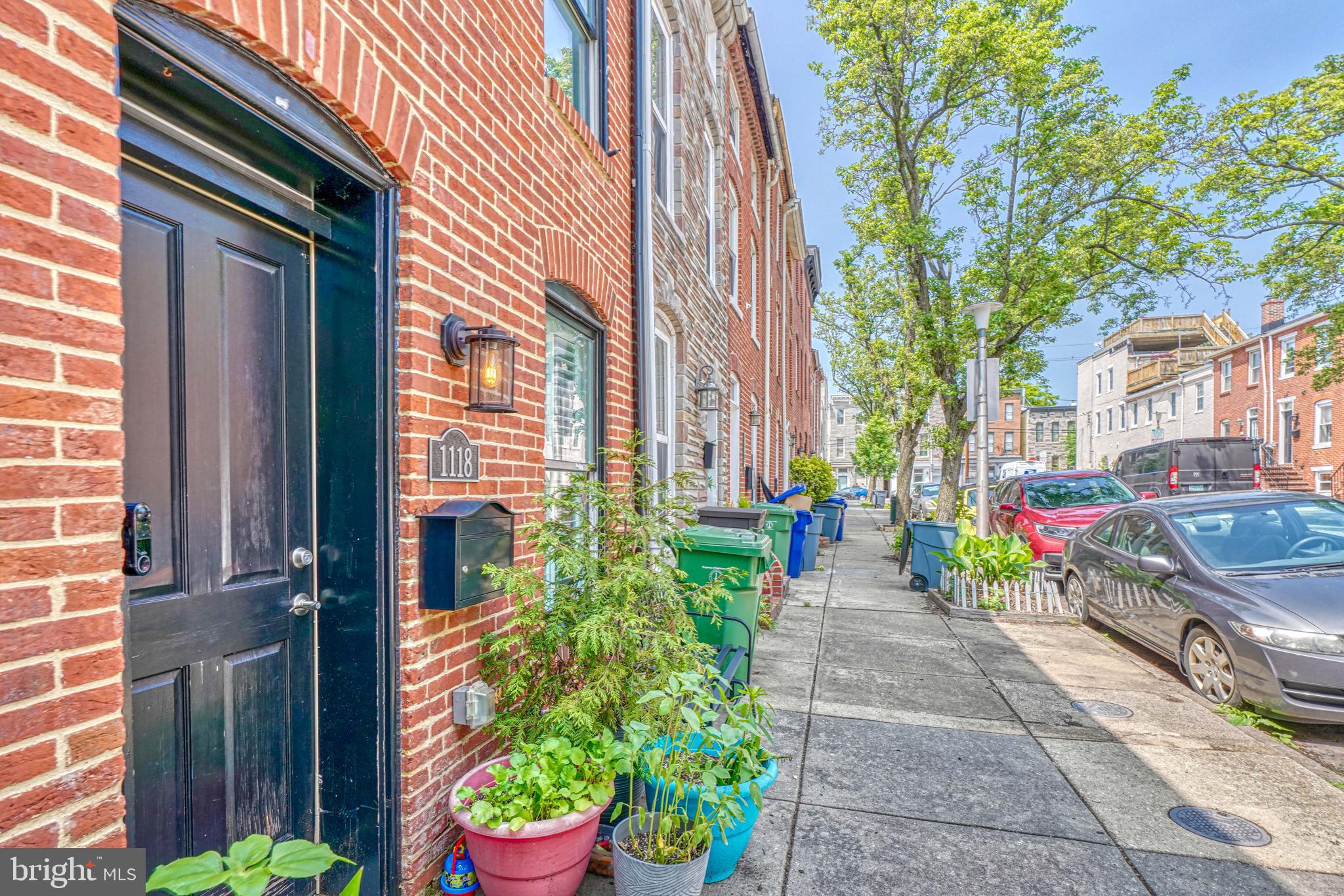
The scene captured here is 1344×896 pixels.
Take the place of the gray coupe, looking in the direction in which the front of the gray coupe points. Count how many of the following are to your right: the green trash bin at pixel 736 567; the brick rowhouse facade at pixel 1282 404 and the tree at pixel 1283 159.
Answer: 1

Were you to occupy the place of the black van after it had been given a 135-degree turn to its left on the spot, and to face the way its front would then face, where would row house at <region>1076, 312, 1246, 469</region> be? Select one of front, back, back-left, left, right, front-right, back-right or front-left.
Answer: back

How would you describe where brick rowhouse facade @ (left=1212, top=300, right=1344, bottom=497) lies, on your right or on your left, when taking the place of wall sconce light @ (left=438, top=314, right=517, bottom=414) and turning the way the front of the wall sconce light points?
on your left

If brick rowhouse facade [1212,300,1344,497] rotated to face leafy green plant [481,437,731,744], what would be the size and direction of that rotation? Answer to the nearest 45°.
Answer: approximately 45° to its left

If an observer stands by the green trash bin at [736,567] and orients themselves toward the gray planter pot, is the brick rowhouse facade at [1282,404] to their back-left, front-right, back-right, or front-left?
back-left

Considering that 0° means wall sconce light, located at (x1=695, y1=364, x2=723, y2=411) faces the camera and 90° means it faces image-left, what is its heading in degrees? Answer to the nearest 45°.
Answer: approximately 315°

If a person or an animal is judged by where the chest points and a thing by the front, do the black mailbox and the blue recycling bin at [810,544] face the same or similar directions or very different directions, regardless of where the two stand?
same or similar directions

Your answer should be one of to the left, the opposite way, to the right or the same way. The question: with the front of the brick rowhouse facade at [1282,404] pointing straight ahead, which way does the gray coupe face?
to the left

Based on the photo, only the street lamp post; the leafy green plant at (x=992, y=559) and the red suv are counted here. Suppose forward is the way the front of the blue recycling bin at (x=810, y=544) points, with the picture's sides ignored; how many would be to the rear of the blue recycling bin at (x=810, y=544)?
0

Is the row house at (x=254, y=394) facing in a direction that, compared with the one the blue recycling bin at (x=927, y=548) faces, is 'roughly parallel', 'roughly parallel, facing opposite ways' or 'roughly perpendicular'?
roughly parallel

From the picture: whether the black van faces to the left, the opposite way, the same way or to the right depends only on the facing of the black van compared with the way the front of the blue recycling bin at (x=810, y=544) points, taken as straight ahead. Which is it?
to the left

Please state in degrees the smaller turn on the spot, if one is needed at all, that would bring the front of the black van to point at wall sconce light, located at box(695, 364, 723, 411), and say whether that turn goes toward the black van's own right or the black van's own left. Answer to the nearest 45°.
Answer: approximately 135° to the black van's own left

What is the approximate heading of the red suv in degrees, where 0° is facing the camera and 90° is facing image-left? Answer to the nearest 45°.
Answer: approximately 315°

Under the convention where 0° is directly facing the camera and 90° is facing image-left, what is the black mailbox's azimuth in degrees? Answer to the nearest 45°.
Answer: approximately 315°

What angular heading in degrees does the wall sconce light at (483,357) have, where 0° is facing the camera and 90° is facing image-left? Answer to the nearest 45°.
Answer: approximately 315°

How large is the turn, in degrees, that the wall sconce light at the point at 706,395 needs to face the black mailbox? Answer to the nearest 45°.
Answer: approximately 45° to its right

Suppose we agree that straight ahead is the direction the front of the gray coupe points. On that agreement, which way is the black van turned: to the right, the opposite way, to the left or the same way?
the opposite way

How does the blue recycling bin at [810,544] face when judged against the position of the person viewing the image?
facing to the right of the viewer

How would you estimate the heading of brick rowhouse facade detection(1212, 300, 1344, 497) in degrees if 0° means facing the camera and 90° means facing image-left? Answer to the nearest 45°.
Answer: approximately 45°

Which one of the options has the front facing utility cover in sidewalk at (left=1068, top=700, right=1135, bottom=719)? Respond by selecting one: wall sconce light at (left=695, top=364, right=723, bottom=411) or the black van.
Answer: the wall sconce light
